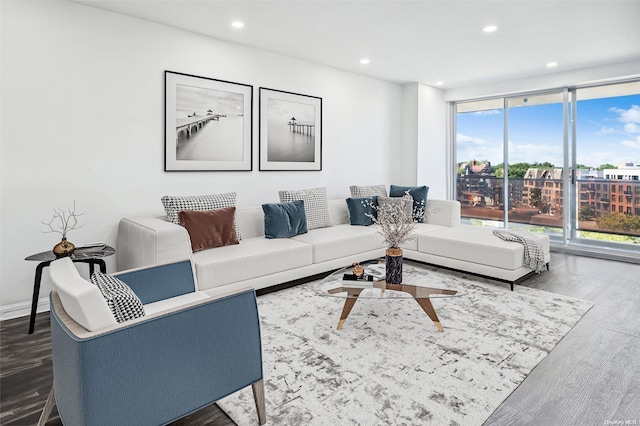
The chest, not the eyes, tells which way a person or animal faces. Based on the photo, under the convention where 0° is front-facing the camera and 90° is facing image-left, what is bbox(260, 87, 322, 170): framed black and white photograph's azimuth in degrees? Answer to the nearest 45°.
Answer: approximately 315°

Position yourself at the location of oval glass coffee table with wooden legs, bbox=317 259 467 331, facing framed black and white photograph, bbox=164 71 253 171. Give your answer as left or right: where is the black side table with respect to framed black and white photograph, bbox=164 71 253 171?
left

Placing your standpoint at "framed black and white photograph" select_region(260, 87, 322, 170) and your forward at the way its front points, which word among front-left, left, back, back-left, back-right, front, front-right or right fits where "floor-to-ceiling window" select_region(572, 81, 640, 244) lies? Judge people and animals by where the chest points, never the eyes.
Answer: front-left

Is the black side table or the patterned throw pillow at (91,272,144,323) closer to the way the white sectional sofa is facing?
the patterned throw pillow

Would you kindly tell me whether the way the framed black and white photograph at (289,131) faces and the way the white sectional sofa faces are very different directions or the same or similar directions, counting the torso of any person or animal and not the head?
same or similar directions

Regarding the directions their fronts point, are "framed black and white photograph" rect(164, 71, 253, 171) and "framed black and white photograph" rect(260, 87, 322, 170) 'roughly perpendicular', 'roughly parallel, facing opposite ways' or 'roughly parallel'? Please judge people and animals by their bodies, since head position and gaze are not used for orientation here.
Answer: roughly parallel

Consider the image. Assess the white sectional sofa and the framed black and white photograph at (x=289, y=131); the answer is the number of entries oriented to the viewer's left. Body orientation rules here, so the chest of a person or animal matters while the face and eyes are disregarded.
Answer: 0

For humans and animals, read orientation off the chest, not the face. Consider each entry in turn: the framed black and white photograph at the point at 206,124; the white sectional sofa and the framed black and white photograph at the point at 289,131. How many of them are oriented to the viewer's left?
0

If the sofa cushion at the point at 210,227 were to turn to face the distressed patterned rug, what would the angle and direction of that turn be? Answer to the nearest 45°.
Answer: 0° — it already faces it

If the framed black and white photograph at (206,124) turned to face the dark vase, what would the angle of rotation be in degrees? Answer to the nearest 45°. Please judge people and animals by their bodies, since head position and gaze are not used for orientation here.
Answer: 0° — it already faces it

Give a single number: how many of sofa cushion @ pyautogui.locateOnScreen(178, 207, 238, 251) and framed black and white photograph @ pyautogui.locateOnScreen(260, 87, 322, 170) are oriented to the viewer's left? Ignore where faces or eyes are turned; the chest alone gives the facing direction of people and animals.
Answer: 0
